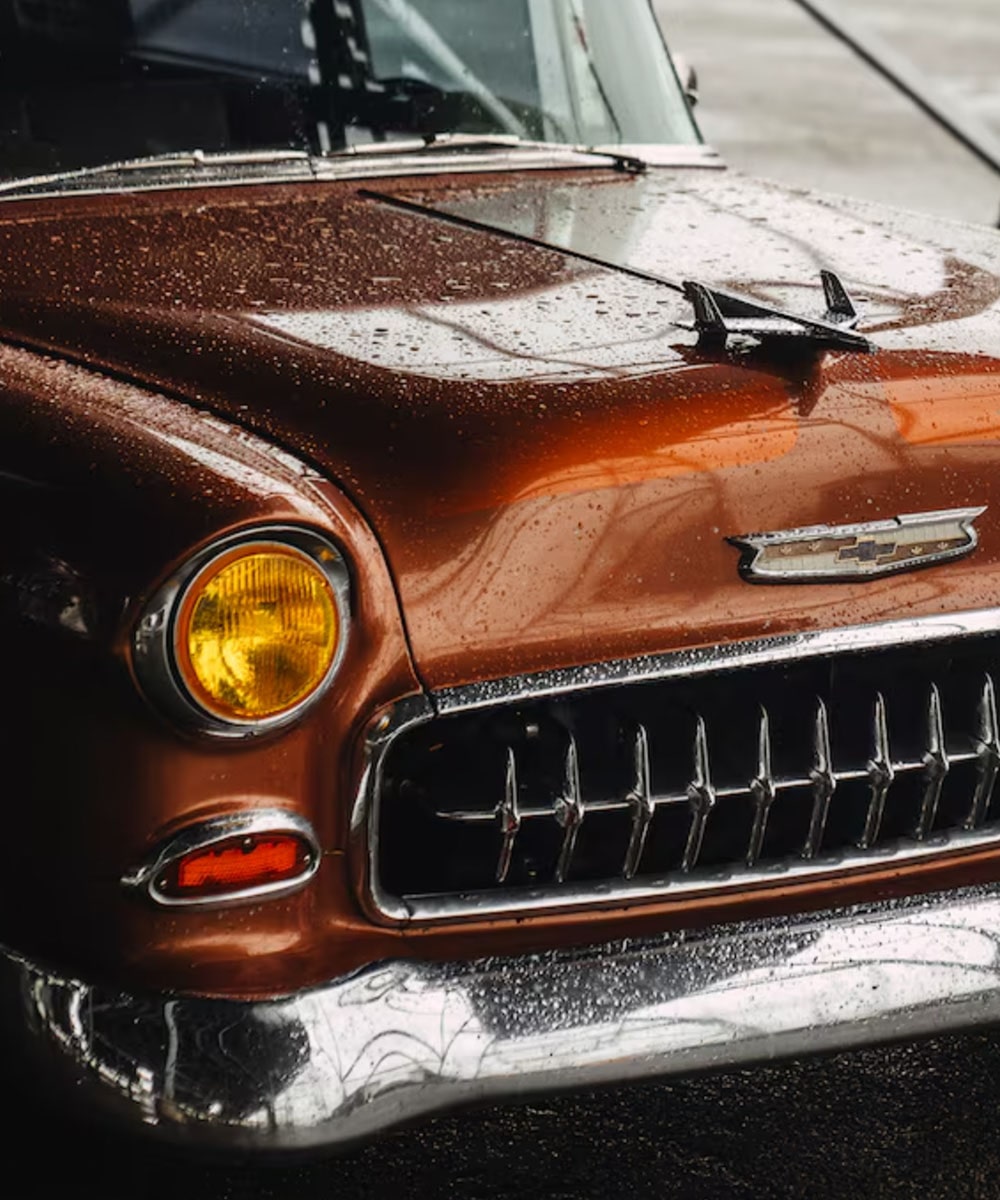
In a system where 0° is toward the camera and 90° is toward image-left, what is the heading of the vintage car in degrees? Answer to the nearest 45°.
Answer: approximately 315°
